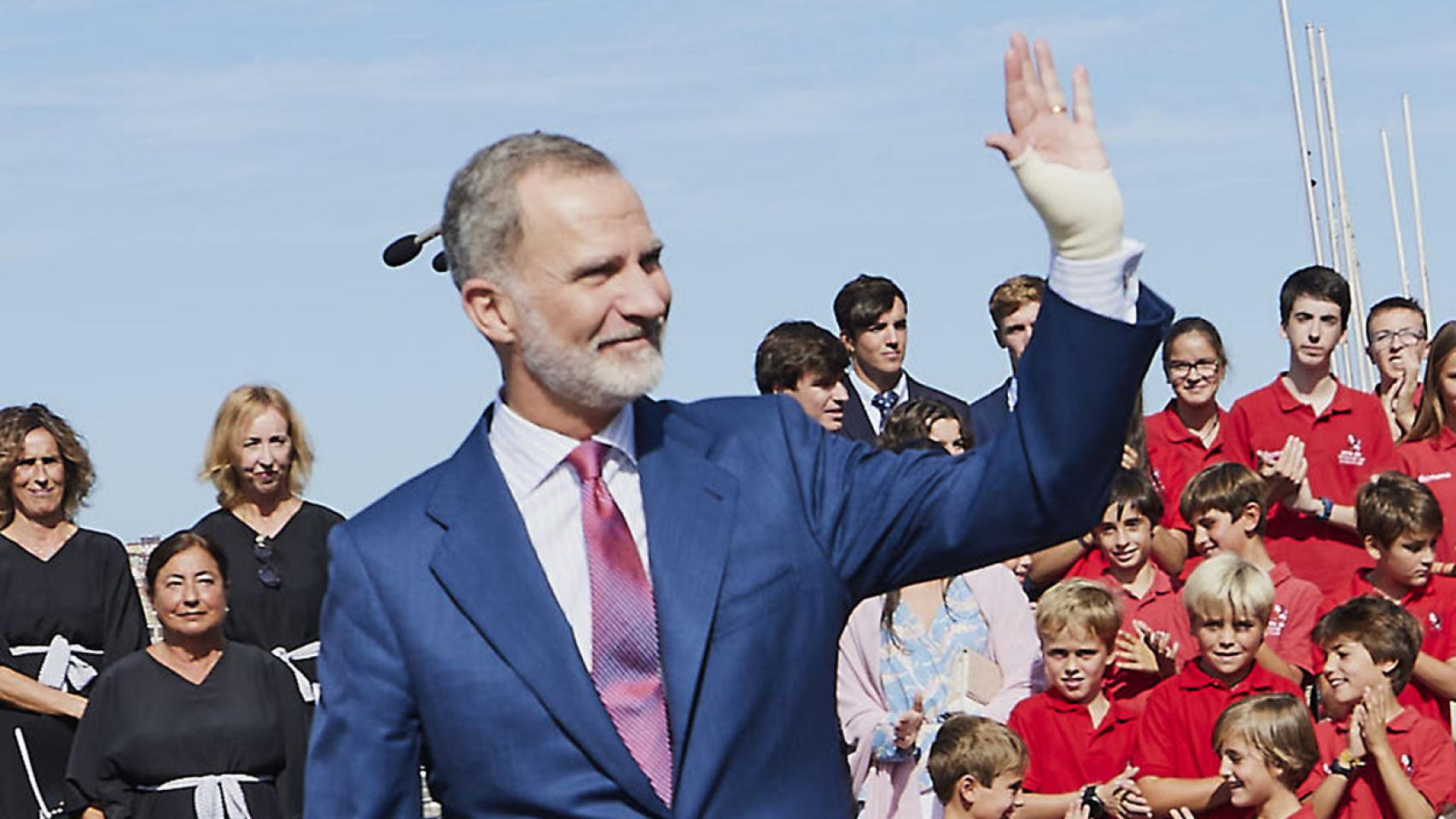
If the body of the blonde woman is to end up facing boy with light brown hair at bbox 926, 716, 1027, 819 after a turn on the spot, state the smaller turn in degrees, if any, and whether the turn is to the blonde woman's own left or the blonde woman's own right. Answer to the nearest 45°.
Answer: approximately 45° to the blonde woman's own left

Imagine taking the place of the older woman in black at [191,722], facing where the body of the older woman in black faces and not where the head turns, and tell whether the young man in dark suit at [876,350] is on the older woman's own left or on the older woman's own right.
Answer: on the older woman's own left

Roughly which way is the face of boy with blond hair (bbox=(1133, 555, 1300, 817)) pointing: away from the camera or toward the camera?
toward the camera

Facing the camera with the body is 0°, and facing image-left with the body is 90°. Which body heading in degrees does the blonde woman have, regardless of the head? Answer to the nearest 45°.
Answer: approximately 0°

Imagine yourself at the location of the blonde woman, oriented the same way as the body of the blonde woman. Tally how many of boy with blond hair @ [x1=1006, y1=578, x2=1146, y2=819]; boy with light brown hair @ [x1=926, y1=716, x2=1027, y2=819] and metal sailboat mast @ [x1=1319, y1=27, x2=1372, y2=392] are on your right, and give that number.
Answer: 0

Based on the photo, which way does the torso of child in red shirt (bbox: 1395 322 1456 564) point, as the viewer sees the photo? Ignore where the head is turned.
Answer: toward the camera

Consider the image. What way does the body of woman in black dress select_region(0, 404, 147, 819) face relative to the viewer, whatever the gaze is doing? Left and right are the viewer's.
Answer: facing the viewer

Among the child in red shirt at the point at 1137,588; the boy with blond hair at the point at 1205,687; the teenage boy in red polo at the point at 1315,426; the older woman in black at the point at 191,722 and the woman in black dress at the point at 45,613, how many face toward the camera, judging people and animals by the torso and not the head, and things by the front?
5

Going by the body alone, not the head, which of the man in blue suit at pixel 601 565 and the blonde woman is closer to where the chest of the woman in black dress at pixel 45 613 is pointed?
the man in blue suit

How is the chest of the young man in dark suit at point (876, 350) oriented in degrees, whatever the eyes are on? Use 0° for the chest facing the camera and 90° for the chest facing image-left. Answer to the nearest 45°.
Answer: approximately 315°

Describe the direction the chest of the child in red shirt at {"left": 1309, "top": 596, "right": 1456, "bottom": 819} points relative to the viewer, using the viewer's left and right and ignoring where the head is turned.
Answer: facing the viewer and to the left of the viewer

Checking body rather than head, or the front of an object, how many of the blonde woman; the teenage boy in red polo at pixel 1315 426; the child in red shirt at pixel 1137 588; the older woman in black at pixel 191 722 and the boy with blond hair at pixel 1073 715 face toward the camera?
5
